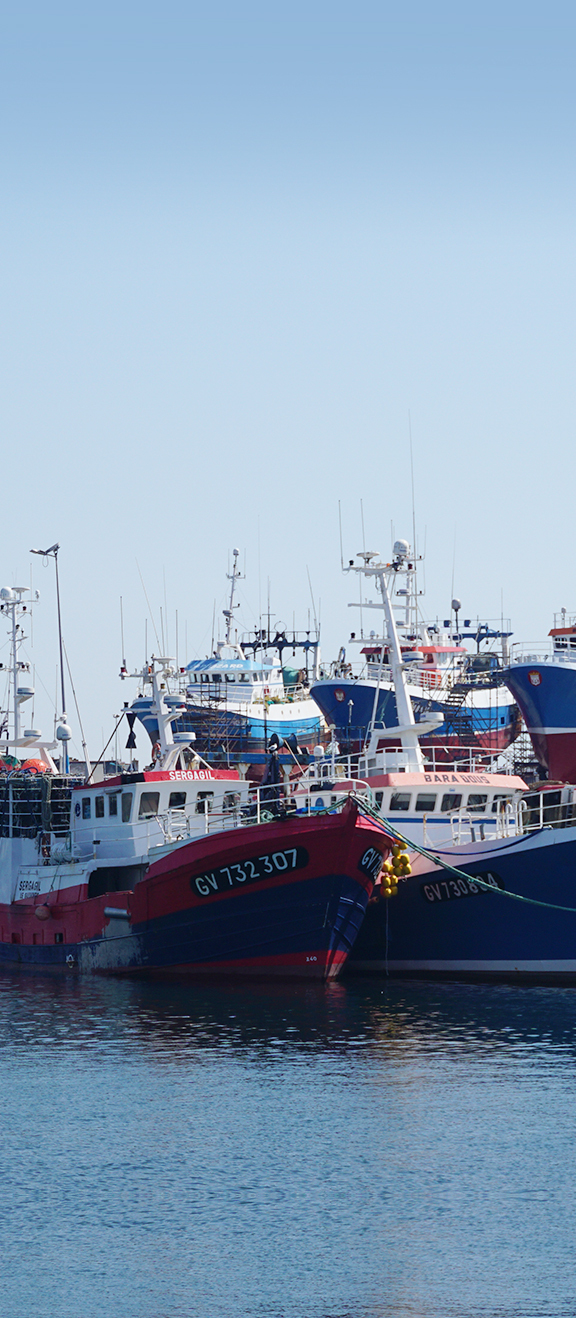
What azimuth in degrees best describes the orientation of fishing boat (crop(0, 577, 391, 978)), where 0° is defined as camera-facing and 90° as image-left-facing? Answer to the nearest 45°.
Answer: approximately 315°

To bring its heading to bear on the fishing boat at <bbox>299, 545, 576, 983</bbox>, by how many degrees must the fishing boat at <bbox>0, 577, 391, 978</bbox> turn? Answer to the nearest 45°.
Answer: approximately 45° to its left
